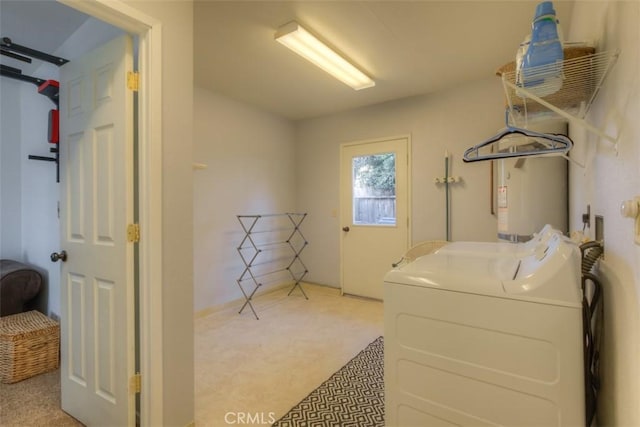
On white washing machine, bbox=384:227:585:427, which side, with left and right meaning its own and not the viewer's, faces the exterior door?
right

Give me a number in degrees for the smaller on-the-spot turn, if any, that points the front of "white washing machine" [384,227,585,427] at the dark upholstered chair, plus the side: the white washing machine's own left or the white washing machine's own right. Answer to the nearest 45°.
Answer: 0° — it already faces it

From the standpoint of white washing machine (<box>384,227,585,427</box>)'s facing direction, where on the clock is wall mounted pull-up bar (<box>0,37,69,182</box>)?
The wall mounted pull-up bar is roughly at 12 o'clock from the white washing machine.

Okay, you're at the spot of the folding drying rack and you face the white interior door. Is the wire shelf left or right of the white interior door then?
left

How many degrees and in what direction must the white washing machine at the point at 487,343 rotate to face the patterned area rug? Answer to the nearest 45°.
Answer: approximately 45° to its right

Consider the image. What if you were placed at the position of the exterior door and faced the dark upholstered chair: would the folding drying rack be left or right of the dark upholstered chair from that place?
right

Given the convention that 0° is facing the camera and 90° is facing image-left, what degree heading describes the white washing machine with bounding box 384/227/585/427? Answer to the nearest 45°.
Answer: approximately 90°

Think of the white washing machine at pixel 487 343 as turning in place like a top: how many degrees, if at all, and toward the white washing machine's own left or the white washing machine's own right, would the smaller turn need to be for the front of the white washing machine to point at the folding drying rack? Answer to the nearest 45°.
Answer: approximately 45° to the white washing machine's own right

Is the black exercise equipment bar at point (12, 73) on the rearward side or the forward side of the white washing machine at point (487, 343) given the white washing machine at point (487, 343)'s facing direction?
on the forward side

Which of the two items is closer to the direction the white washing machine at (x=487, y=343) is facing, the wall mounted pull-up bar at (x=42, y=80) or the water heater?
the wall mounted pull-up bar

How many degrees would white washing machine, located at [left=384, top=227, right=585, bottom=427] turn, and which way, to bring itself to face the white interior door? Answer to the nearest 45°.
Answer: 0° — it already faces it

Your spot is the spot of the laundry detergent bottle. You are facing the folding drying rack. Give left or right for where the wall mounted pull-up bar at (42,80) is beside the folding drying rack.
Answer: left

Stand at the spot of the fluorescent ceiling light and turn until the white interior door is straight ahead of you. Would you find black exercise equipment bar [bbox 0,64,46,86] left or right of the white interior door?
right
